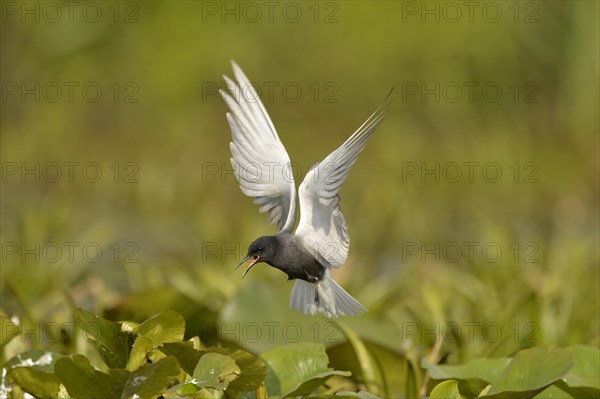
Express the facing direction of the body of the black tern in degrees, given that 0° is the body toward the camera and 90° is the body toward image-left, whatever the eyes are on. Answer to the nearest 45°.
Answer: approximately 45°

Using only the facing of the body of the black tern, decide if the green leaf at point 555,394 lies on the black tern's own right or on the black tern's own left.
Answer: on the black tern's own left

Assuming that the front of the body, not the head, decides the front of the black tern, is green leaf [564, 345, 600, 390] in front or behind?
behind
